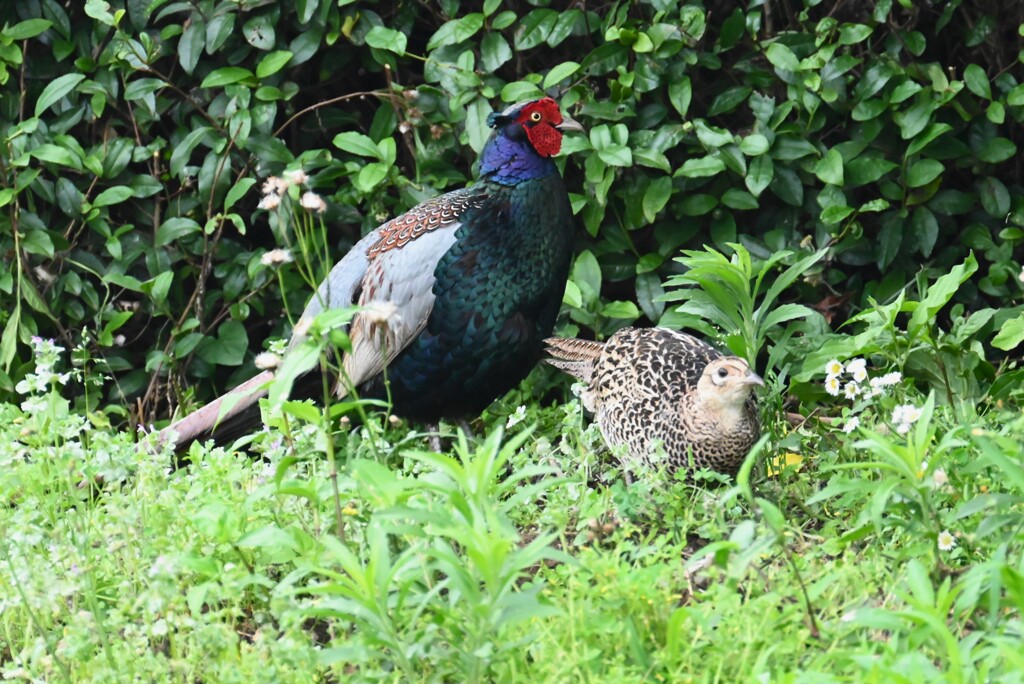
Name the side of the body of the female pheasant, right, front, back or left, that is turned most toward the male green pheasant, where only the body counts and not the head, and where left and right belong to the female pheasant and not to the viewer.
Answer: back
